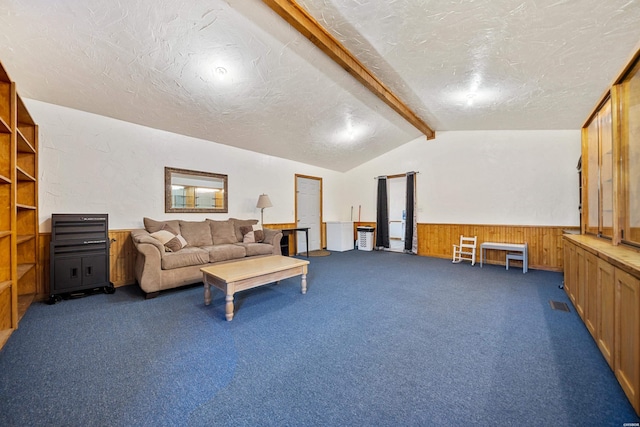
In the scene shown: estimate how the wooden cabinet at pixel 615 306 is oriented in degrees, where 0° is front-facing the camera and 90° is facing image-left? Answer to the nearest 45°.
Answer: approximately 90°

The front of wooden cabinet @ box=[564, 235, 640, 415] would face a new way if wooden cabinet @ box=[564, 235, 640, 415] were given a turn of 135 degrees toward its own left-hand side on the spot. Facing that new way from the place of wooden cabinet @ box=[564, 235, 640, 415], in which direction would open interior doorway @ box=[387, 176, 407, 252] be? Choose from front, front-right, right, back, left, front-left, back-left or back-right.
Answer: back

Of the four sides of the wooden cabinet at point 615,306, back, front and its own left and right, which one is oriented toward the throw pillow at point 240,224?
front

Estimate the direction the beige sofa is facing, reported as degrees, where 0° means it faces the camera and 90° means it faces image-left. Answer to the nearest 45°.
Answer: approximately 315°

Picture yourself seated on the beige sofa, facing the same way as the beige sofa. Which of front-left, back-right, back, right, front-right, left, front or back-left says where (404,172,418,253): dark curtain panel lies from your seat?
front-left

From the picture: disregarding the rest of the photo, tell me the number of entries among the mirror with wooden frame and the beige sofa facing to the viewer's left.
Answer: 0

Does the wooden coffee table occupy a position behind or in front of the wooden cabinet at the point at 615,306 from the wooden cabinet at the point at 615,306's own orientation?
in front

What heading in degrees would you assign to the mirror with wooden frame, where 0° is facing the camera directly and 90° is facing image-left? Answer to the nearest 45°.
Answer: approximately 315°

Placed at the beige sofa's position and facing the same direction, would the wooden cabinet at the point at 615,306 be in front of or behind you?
in front

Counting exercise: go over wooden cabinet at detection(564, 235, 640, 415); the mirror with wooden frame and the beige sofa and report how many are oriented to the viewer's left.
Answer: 1
